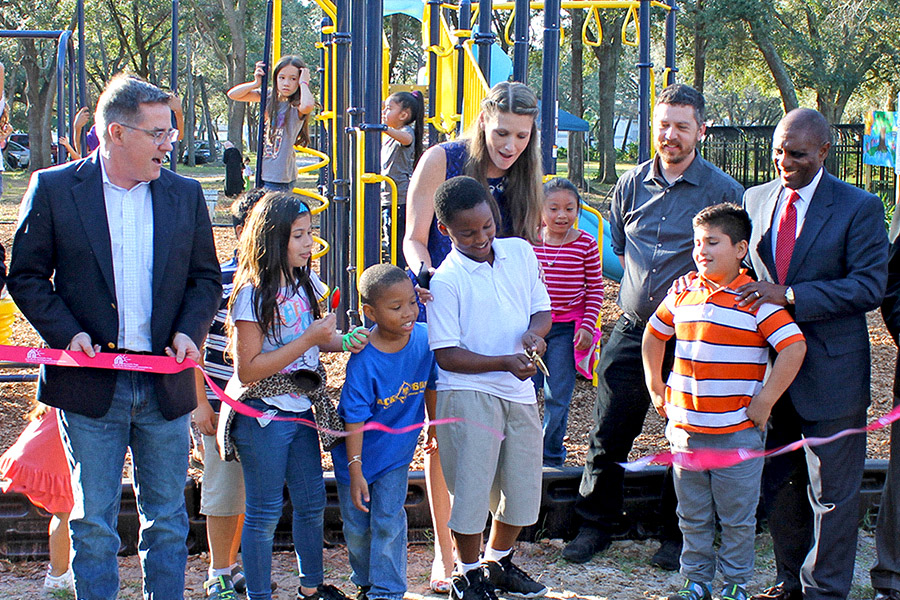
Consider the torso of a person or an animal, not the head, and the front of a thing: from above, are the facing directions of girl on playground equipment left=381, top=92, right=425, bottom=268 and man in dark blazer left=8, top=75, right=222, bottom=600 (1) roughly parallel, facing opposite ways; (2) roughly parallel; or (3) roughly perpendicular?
roughly perpendicular

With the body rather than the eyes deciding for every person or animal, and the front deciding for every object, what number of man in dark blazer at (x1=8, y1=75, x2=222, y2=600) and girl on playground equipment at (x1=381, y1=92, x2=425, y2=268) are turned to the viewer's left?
1

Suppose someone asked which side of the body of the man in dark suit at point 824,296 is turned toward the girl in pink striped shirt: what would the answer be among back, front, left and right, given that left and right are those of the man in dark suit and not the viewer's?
right

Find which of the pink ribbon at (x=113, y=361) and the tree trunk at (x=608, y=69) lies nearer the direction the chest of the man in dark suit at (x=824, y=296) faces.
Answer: the pink ribbon

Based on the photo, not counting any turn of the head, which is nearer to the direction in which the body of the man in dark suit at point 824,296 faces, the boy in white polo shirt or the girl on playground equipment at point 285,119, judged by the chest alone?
the boy in white polo shirt

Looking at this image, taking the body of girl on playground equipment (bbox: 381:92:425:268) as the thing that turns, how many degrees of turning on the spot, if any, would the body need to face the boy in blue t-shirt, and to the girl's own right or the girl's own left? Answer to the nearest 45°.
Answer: approximately 90° to the girl's own left

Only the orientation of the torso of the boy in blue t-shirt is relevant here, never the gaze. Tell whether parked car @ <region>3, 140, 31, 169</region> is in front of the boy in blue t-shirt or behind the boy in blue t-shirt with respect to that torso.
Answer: behind

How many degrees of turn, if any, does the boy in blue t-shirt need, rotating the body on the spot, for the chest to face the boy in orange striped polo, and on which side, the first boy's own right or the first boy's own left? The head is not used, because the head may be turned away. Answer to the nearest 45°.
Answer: approximately 45° to the first boy's own left

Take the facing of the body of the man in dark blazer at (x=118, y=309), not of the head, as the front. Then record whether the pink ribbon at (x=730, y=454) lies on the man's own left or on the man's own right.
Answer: on the man's own left

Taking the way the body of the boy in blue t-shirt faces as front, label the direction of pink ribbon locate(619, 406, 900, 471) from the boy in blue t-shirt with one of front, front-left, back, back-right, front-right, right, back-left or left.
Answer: front-left

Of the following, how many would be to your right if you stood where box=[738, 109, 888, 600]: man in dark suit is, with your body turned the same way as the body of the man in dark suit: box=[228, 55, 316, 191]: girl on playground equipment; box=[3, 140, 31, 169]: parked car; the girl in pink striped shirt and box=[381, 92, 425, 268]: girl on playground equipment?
4

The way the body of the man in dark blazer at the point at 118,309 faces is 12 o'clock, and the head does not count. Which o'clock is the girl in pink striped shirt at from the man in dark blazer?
The girl in pink striped shirt is roughly at 8 o'clock from the man in dark blazer.
